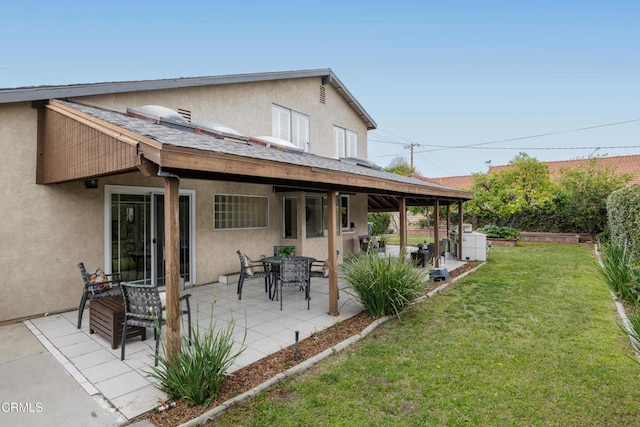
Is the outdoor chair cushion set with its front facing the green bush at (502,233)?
no

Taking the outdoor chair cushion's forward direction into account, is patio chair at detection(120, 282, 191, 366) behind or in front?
in front

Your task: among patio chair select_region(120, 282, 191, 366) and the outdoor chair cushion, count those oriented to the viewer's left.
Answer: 0

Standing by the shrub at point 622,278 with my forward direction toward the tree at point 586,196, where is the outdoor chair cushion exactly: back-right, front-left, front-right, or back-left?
back-left

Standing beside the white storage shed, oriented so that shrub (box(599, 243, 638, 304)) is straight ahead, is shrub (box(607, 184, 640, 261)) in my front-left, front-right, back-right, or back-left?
front-left

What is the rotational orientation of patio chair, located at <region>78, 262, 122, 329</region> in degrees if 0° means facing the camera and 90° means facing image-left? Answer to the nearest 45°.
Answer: approximately 270°

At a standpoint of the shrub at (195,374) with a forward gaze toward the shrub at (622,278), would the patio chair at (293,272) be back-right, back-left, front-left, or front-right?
front-left

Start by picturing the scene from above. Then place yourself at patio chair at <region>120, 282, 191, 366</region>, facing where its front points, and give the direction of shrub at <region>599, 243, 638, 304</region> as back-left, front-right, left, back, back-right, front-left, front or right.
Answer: front-right

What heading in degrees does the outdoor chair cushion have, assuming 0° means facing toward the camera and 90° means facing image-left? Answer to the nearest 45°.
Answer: approximately 315°

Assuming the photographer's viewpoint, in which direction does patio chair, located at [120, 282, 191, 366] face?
facing away from the viewer and to the right of the viewer
